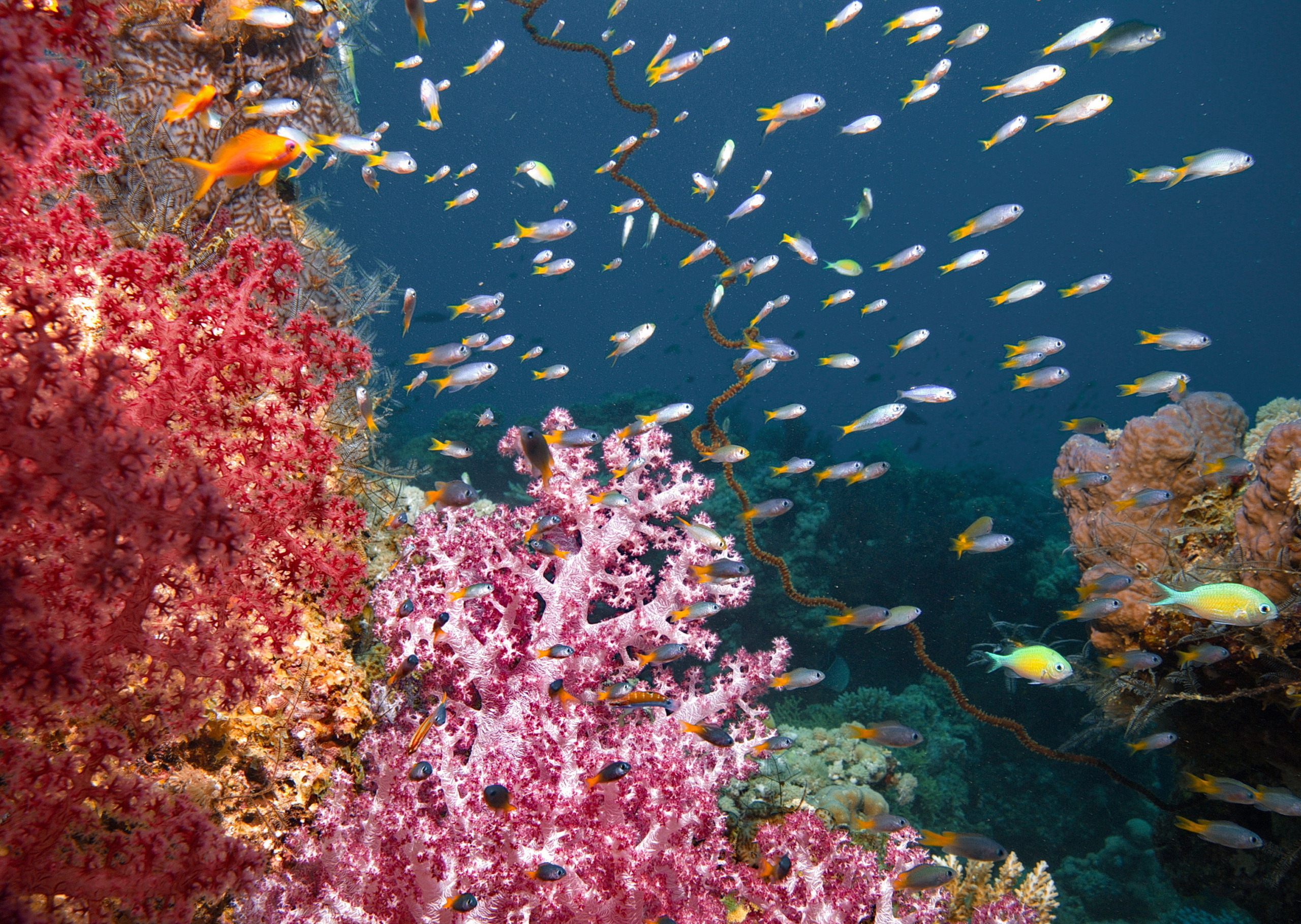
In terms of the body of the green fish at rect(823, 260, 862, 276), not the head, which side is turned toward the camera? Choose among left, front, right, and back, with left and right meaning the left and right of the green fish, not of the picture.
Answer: right

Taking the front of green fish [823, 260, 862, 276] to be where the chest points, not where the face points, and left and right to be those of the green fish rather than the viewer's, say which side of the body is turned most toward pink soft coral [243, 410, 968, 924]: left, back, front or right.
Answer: right

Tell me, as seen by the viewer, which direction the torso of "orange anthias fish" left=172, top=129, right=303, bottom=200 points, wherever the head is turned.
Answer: to the viewer's right

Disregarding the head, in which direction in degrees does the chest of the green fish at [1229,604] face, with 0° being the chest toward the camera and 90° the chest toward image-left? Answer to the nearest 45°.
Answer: approximately 270°

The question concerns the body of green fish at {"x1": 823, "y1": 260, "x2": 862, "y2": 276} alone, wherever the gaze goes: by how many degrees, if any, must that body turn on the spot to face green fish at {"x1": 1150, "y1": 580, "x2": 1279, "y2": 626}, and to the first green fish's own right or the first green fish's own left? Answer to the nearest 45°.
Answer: approximately 90° to the first green fish's own right

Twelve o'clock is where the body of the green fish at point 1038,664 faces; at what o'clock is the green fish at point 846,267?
the green fish at point 846,267 is roughly at 9 o'clock from the green fish at point 1038,664.

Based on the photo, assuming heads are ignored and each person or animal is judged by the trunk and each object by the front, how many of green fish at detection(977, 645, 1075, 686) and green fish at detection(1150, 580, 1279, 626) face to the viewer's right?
2
